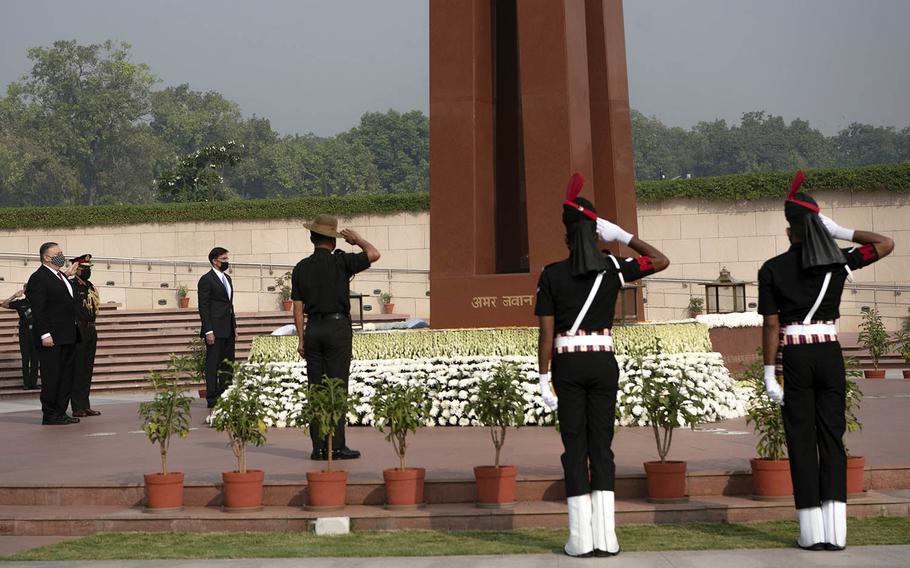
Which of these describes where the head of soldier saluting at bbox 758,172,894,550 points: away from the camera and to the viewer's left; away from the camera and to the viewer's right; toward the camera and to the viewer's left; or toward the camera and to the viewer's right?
away from the camera and to the viewer's left

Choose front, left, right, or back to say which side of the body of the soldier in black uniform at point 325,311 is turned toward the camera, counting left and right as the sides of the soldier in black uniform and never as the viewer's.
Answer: back

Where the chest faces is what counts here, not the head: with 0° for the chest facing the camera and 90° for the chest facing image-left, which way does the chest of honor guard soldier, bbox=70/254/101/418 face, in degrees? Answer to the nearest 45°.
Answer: approximately 315°

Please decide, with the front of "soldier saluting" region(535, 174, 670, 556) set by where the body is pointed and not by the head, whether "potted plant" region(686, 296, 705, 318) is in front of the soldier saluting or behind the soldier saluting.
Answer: in front

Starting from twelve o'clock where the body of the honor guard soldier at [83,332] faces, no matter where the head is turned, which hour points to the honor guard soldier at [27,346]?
the honor guard soldier at [27,346] is roughly at 7 o'clock from the honor guard soldier at [83,332].

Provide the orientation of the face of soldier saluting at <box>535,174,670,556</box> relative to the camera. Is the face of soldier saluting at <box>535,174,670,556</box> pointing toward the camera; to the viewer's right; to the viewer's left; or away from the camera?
away from the camera

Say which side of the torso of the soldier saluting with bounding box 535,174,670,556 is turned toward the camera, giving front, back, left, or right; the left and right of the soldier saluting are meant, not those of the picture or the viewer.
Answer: back

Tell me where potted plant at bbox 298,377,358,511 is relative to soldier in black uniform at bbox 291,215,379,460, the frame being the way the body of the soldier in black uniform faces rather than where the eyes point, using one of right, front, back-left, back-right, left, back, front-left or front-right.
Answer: back

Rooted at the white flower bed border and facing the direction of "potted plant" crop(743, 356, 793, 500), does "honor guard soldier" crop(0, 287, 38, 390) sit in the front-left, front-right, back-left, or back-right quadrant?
back-right

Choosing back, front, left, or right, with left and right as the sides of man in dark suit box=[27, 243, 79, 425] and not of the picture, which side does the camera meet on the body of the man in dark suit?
right

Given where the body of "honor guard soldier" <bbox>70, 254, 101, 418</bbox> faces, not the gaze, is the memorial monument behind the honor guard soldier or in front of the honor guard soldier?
in front

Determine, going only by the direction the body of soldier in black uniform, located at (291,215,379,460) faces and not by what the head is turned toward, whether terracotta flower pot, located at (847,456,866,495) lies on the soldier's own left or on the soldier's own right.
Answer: on the soldier's own right

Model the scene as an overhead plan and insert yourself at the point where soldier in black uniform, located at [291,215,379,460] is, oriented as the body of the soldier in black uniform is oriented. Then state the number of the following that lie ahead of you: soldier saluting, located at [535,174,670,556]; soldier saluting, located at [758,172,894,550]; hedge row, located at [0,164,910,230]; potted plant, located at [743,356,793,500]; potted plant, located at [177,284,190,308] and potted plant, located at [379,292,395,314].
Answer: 3

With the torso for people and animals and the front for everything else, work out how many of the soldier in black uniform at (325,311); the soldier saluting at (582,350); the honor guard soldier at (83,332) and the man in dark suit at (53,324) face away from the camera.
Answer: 2

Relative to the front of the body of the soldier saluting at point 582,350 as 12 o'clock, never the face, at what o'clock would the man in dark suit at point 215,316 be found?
The man in dark suit is roughly at 11 o'clock from the soldier saluting.
